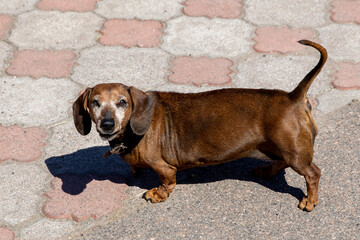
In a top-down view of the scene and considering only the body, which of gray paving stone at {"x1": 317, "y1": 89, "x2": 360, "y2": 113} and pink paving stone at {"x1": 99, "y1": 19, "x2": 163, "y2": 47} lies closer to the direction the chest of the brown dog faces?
the pink paving stone

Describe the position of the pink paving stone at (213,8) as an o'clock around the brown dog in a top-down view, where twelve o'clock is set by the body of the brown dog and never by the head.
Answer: The pink paving stone is roughly at 3 o'clock from the brown dog.

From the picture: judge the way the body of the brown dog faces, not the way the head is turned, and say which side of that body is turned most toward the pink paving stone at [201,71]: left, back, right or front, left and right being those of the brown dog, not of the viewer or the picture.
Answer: right

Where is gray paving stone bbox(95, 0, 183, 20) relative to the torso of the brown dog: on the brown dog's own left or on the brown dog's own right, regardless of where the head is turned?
on the brown dog's own right

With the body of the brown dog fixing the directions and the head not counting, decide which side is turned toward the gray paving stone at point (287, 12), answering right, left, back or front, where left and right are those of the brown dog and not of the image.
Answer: right

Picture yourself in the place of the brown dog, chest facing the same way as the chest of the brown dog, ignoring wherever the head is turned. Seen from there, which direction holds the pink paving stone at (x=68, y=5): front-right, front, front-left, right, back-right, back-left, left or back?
front-right

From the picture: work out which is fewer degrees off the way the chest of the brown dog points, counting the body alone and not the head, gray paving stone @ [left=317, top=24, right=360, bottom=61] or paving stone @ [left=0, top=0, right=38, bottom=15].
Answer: the paving stone

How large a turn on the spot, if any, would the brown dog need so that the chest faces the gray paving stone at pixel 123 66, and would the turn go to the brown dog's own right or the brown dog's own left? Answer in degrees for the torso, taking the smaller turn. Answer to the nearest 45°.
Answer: approximately 45° to the brown dog's own right

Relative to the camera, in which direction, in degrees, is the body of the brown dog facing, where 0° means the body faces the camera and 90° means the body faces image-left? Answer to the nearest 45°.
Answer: approximately 90°

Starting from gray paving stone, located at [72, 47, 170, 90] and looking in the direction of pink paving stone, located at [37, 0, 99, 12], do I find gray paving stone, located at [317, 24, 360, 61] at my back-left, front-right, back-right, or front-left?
back-right

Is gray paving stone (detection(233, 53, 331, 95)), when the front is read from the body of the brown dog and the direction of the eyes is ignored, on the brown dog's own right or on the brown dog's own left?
on the brown dog's own right

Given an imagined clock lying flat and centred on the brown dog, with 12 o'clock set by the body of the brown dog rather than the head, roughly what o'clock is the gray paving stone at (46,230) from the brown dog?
The gray paving stone is roughly at 11 o'clock from the brown dog.

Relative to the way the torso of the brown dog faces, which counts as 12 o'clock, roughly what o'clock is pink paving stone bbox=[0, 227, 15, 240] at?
The pink paving stone is roughly at 11 o'clock from the brown dog.
